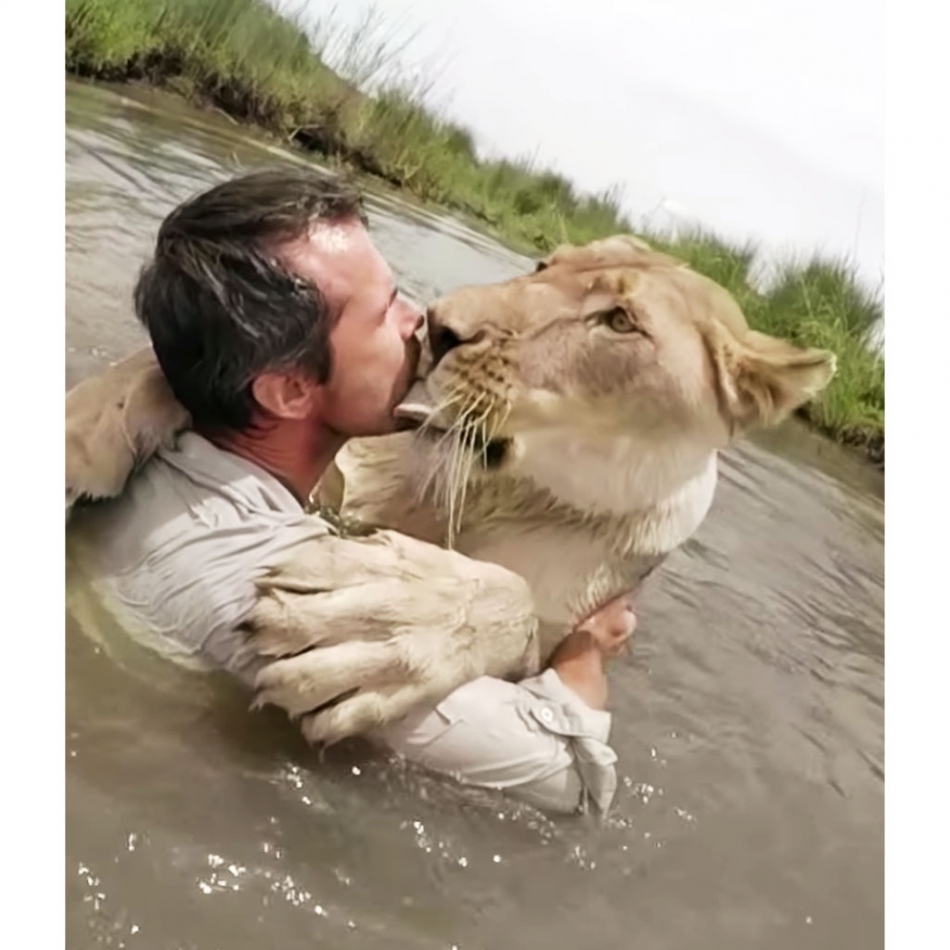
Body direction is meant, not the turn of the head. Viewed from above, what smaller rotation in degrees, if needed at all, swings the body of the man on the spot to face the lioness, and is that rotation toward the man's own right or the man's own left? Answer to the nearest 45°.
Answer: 0° — they already face it

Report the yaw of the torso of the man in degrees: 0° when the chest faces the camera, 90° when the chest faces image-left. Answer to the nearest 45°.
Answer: approximately 270°

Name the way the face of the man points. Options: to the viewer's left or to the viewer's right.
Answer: to the viewer's right
